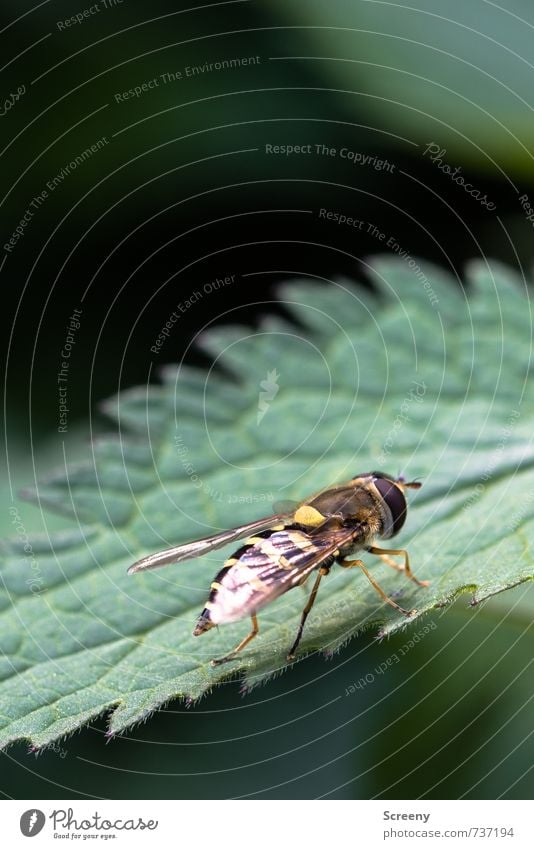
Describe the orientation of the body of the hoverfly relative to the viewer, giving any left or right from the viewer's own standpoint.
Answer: facing away from the viewer and to the right of the viewer
